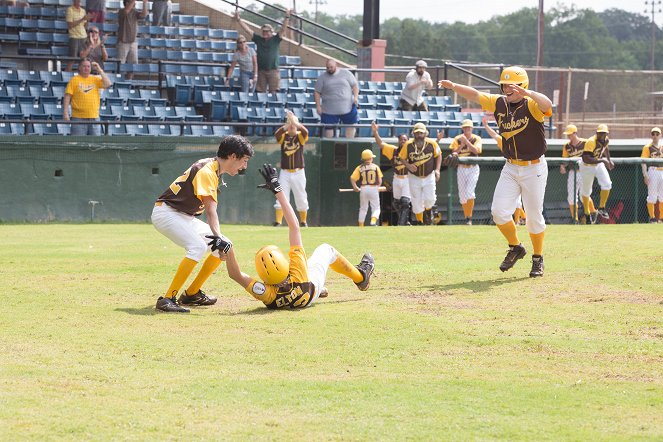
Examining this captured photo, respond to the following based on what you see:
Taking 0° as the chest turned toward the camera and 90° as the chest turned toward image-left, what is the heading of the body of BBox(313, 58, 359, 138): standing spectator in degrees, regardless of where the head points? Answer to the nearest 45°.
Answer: approximately 0°

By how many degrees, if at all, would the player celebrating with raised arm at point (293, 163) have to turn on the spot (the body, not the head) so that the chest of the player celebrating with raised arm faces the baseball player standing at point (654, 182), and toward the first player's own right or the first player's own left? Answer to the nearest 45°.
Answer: approximately 90° to the first player's own left

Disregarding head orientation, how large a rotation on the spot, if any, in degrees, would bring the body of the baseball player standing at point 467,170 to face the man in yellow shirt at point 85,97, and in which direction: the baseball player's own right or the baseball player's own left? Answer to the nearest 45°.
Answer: approximately 90° to the baseball player's own right

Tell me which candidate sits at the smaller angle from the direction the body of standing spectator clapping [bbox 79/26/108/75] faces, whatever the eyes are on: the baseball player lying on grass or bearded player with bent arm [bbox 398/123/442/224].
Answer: the baseball player lying on grass

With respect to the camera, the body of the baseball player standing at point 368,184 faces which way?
away from the camera

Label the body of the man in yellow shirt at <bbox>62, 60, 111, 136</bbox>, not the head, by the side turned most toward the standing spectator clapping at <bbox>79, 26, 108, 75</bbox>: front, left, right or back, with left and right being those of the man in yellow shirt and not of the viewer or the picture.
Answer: back

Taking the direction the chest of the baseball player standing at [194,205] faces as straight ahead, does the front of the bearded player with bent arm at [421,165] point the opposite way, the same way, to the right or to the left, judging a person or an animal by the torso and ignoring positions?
to the right

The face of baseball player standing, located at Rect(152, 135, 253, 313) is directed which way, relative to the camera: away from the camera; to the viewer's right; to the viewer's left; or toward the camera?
to the viewer's right

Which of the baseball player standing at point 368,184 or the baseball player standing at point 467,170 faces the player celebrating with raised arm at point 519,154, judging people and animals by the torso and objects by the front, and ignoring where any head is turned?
the baseball player standing at point 467,170

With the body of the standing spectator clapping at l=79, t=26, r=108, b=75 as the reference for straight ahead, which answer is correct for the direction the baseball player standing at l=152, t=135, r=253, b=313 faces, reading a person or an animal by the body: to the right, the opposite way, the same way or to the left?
to the left

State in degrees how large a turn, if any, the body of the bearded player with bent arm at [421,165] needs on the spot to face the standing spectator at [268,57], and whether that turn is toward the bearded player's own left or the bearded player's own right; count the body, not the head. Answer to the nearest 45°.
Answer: approximately 135° to the bearded player's own right
